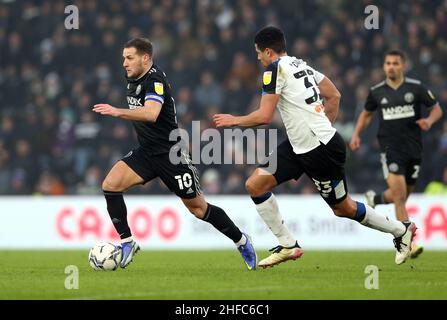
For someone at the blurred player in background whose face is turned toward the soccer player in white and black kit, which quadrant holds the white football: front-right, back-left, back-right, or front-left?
front-right

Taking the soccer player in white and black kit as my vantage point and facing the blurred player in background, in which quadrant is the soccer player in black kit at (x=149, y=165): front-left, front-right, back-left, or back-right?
back-left

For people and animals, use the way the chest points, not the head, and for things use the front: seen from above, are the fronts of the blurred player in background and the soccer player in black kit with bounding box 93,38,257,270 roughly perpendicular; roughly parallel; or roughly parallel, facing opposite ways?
roughly perpendicular

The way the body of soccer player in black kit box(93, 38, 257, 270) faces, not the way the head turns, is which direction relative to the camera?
to the viewer's left

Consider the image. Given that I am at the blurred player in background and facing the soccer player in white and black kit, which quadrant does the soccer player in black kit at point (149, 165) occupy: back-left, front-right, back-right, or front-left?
front-right

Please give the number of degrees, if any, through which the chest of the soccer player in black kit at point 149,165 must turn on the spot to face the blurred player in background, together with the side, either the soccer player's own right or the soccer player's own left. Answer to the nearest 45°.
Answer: approximately 135° to the soccer player's own right

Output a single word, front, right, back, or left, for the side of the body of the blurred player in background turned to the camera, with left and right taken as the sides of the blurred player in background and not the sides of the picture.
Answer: front

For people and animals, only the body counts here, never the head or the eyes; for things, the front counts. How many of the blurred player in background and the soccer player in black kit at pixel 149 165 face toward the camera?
1

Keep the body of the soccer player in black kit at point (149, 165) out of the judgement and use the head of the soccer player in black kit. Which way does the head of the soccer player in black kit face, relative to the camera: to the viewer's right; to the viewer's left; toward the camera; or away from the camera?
to the viewer's left

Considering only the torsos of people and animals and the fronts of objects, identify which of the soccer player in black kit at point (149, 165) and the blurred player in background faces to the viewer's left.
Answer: the soccer player in black kit

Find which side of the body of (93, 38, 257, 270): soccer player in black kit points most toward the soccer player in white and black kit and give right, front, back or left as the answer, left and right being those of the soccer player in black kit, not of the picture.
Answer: back
